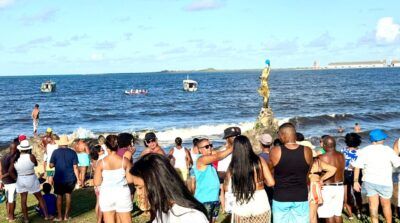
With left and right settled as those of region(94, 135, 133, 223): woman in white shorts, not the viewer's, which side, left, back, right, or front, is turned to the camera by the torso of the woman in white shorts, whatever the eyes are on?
back

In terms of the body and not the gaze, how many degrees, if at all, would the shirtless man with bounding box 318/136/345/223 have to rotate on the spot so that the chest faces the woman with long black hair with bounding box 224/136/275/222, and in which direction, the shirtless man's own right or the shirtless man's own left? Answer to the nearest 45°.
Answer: approximately 90° to the shirtless man's own left

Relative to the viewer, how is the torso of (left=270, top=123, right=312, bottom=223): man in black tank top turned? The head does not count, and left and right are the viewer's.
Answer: facing away from the viewer

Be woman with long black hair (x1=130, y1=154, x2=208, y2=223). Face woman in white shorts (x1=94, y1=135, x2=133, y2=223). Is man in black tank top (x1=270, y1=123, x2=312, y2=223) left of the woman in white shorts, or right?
right

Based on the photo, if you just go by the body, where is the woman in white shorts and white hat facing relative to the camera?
away from the camera

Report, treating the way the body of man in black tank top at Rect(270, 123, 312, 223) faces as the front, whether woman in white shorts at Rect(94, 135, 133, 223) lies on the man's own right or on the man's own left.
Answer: on the man's own left

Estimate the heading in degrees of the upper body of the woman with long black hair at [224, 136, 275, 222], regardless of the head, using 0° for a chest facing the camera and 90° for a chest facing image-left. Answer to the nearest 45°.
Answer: approximately 180°

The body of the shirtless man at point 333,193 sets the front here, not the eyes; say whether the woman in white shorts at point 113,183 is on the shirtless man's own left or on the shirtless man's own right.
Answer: on the shirtless man's own left

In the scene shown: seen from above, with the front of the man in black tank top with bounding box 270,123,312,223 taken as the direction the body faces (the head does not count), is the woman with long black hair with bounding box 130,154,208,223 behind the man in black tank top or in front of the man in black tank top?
behind

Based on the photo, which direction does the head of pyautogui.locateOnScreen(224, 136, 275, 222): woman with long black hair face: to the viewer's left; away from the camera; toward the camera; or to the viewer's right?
away from the camera

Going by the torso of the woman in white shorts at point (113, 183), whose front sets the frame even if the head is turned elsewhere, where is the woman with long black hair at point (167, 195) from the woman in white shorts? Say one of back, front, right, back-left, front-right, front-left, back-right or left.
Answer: back
